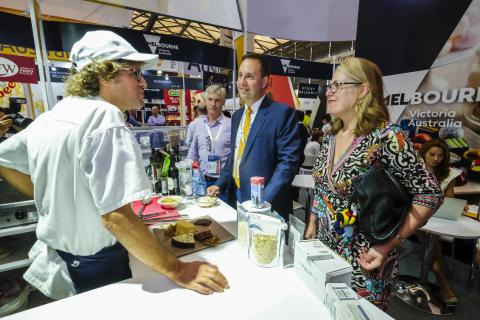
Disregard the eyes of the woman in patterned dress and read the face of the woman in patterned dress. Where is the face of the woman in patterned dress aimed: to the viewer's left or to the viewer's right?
to the viewer's left

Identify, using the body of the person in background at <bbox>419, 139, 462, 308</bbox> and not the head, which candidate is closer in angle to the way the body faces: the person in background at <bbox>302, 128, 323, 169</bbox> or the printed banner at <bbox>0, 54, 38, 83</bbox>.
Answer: the printed banner

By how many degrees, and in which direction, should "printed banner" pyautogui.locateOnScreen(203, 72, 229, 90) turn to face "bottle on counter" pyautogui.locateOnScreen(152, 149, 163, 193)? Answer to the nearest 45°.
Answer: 0° — it already faces it

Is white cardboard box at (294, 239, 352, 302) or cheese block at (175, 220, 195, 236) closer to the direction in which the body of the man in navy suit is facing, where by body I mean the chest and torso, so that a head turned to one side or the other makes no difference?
the cheese block

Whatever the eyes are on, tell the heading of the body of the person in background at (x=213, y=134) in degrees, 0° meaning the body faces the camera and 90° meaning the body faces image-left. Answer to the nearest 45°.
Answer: approximately 0°

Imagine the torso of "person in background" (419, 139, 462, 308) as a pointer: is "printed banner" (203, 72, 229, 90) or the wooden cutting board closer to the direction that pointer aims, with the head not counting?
the wooden cutting board

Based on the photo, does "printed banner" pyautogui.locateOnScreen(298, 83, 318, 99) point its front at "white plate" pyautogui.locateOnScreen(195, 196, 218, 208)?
yes

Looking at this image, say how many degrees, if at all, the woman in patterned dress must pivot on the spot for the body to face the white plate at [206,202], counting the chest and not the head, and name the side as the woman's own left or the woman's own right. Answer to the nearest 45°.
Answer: approximately 45° to the woman's own right

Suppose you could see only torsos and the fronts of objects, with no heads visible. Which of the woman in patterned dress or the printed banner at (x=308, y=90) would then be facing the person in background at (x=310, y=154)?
the printed banner

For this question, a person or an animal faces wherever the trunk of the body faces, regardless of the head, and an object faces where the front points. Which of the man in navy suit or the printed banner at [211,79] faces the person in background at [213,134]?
the printed banner

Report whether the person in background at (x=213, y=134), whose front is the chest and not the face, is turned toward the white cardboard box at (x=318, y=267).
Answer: yes
